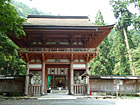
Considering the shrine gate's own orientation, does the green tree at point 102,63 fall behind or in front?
behind

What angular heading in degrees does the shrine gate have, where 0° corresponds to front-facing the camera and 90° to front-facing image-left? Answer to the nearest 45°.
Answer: approximately 0°

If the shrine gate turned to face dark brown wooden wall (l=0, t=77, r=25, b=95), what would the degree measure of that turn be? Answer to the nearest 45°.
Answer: approximately 135° to its right

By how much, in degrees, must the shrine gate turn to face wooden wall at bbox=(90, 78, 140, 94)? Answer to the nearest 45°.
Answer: approximately 135° to its left
